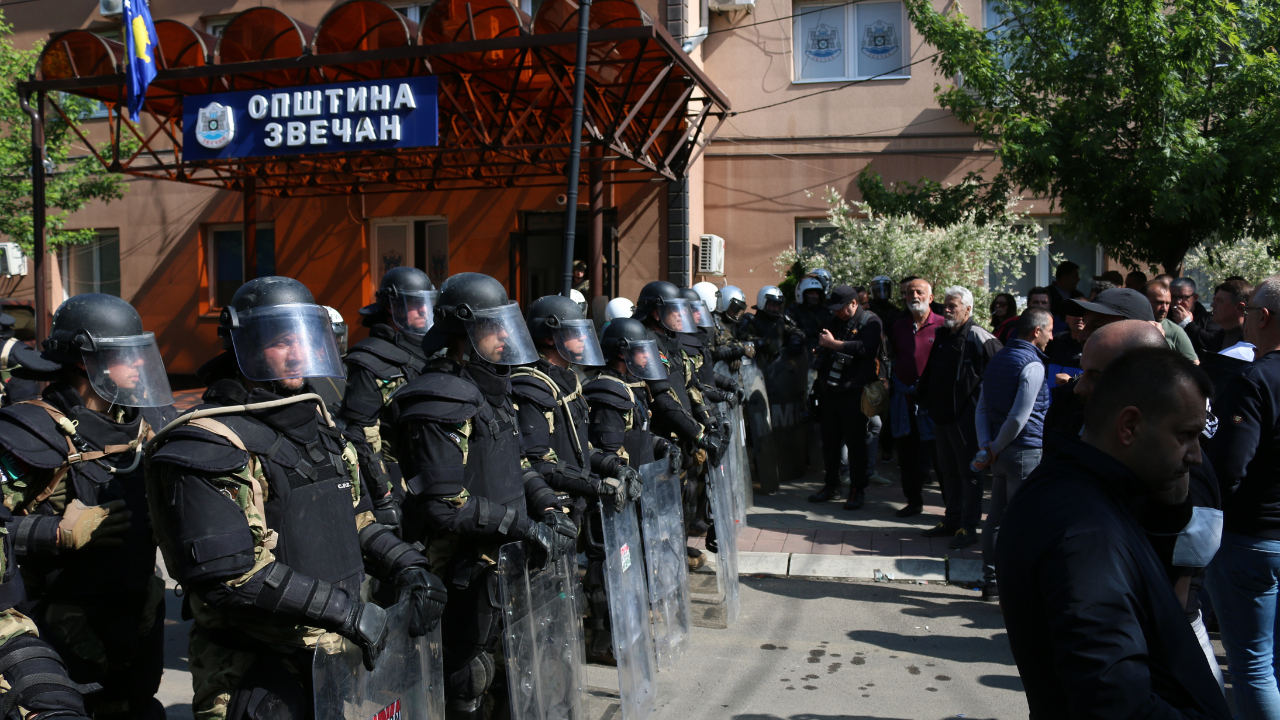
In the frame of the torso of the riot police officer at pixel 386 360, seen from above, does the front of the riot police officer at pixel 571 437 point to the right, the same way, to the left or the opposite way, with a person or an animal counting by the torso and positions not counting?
the same way

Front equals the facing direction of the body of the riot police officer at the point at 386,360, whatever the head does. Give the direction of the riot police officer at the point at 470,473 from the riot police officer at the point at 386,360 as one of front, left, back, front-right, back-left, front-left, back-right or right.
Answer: front-right

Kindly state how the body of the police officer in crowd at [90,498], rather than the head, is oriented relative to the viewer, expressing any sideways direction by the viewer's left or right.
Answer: facing the viewer and to the right of the viewer

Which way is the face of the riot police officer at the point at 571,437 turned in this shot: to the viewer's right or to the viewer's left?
to the viewer's right

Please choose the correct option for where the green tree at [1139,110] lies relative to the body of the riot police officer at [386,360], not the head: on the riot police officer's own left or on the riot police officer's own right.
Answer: on the riot police officer's own left

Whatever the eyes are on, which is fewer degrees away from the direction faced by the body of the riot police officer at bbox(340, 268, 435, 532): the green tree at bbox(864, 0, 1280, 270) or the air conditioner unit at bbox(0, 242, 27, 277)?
the green tree

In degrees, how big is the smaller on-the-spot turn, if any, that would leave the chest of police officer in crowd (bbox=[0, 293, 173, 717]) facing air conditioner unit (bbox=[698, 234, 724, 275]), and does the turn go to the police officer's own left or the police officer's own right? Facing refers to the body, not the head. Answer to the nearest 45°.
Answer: approximately 90° to the police officer's own left

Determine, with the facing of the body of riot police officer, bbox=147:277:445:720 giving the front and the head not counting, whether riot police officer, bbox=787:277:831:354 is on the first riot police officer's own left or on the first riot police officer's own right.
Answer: on the first riot police officer's own left

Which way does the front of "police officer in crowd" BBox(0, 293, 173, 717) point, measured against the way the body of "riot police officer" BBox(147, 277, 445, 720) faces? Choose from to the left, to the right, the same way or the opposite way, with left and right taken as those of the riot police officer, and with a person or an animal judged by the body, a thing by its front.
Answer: the same way

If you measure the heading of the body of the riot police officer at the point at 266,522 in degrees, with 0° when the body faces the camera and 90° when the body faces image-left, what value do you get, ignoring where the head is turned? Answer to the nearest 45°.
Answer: approximately 315°

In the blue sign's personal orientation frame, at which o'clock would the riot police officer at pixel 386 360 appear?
The riot police officer is roughly at 12 o'clock from the blue sign.

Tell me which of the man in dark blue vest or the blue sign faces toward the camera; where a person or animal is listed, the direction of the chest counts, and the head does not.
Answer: the blue sign

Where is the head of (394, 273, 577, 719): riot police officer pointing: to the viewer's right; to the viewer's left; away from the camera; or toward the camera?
to the viewer's right
